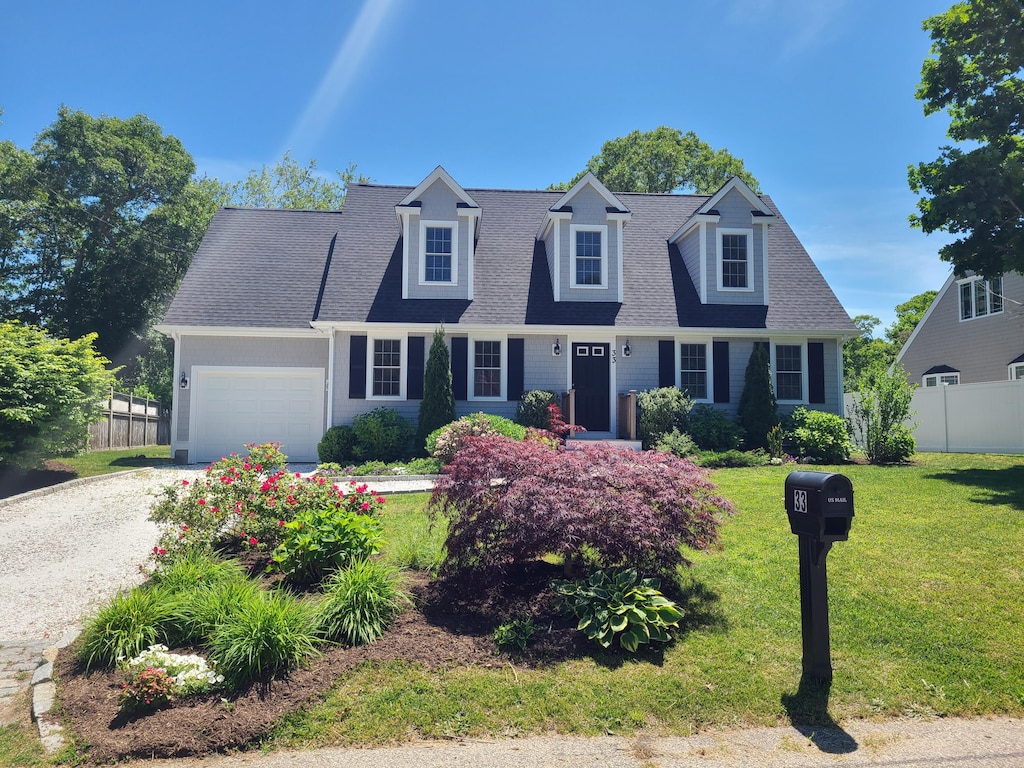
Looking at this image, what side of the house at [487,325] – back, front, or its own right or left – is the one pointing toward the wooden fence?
right

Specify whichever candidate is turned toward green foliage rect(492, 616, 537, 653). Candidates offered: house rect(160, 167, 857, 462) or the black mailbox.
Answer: the house

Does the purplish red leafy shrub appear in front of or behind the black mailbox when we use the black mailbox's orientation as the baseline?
behind

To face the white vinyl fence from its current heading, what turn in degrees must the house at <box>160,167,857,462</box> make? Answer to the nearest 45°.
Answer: approximately 90° to its left

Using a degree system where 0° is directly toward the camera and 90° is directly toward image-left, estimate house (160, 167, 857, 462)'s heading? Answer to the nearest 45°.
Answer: approximately 0°

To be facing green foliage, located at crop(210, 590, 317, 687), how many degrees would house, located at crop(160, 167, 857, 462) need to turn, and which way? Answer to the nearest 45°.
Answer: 0° — it already faces it

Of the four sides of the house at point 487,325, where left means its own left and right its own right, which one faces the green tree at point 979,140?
left

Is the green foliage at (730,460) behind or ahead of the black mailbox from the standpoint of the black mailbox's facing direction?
behind

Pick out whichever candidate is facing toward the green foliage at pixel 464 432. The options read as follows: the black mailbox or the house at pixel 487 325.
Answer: the house

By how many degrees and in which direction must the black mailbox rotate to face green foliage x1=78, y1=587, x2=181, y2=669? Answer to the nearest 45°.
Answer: approximately 135° to its right

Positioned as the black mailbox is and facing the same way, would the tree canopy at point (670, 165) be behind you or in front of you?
behind

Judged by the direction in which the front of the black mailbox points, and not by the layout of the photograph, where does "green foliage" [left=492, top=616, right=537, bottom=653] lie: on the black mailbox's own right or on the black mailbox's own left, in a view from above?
on the black mailbox's own right

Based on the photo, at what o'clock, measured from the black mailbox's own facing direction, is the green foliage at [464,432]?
The green foliage is roughly at 6 o'clock from the black mailbox.

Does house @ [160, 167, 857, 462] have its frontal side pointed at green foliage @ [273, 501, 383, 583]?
yes
